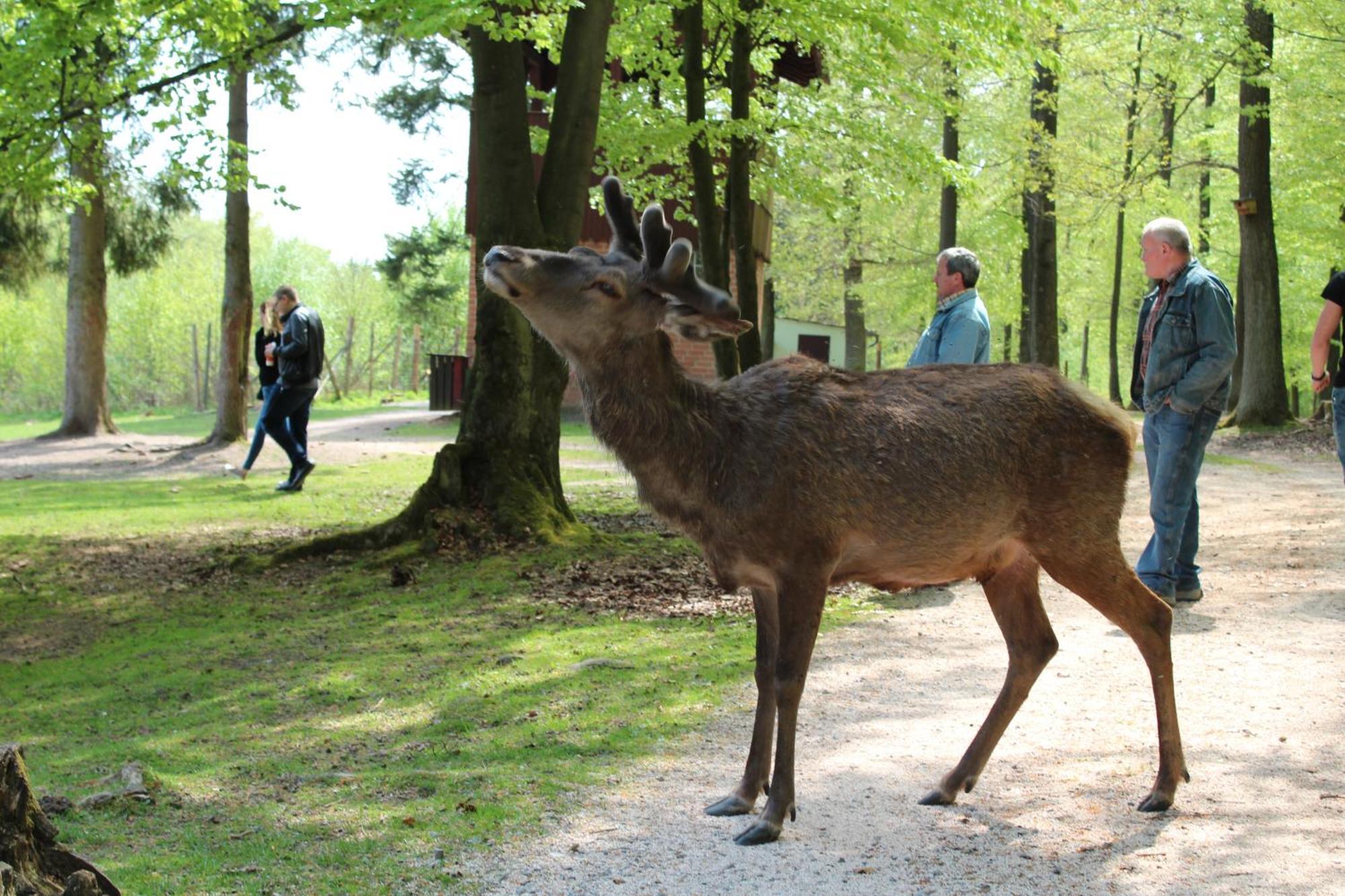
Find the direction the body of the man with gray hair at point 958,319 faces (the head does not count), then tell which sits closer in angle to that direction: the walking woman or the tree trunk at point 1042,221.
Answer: the walking woman

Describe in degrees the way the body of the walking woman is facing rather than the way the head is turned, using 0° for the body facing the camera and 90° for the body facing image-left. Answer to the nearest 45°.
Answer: approximately 90°

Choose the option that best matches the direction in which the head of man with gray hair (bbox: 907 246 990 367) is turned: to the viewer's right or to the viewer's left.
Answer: to the viewer's left

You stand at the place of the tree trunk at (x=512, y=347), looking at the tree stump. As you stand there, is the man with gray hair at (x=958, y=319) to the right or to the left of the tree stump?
left

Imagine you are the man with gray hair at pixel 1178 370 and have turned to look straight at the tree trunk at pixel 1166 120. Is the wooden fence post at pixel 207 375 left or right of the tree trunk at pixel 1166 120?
left

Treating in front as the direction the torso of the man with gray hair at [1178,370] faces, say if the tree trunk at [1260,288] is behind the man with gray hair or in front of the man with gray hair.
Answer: behind

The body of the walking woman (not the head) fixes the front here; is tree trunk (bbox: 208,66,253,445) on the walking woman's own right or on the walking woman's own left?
on the walking woman's own right

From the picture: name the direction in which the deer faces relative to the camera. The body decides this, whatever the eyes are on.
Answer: to the viewer's left

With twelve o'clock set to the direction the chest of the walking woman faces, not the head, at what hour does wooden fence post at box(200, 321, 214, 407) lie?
The wooden fence post is roughly at 3 o'clock from the walking woman.

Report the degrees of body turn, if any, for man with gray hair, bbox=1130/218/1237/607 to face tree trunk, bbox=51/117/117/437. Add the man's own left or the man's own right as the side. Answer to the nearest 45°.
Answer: approximately 90° to the man's own right

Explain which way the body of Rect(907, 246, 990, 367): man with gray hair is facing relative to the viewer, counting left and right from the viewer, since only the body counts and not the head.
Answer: facing to the left of the viewer
